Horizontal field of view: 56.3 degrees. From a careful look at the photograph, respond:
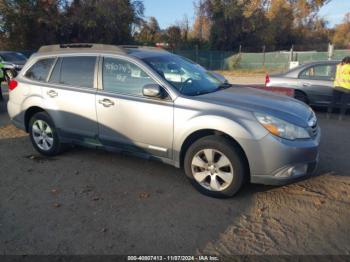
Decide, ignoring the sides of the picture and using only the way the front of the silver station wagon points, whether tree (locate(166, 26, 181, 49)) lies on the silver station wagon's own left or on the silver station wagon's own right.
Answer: on the silver station wagon's own left

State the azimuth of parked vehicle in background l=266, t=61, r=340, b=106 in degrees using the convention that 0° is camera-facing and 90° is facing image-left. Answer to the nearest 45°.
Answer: approximately 270°

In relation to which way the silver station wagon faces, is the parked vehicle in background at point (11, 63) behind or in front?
behind

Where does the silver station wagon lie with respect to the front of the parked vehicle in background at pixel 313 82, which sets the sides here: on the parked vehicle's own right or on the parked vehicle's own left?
on the parked vehicle's own right

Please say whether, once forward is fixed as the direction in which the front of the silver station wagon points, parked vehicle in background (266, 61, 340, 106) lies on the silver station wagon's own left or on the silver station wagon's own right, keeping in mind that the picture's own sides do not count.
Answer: on the silver station wagon's own left

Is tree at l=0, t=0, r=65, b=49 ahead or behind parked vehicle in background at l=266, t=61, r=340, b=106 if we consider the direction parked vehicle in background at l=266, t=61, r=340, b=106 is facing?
behind

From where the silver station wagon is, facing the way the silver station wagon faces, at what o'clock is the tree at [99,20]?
The tree is roughly at 7 o'clock from the silver station wagon.

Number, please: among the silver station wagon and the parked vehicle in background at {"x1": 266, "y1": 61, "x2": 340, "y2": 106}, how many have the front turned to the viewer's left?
0
